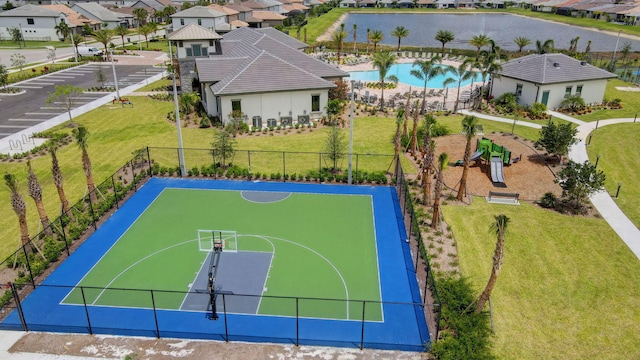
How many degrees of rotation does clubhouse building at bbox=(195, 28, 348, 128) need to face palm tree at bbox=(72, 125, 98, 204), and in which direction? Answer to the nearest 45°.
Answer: approximately 45° to its left

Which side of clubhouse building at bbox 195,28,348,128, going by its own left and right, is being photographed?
left

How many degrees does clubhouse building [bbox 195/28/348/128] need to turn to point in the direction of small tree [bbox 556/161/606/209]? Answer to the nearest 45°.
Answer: approximately 135° to its left

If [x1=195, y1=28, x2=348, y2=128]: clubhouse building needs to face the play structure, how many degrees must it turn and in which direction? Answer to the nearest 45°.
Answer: approximately 135° to its left

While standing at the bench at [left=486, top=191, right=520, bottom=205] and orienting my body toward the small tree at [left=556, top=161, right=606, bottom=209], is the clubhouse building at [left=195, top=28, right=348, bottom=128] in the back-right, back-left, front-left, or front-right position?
back-left

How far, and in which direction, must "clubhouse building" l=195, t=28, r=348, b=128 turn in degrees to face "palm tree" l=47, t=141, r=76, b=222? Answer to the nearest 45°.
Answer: approximately 45° to its left

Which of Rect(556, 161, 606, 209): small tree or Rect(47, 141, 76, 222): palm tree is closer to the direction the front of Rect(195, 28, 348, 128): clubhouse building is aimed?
the palm tree

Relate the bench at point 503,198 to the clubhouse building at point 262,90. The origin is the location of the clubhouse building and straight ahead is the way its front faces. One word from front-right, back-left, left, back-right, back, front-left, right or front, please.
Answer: back-left

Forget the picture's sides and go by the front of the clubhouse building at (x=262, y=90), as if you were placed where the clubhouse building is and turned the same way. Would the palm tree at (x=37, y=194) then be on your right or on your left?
on your left
